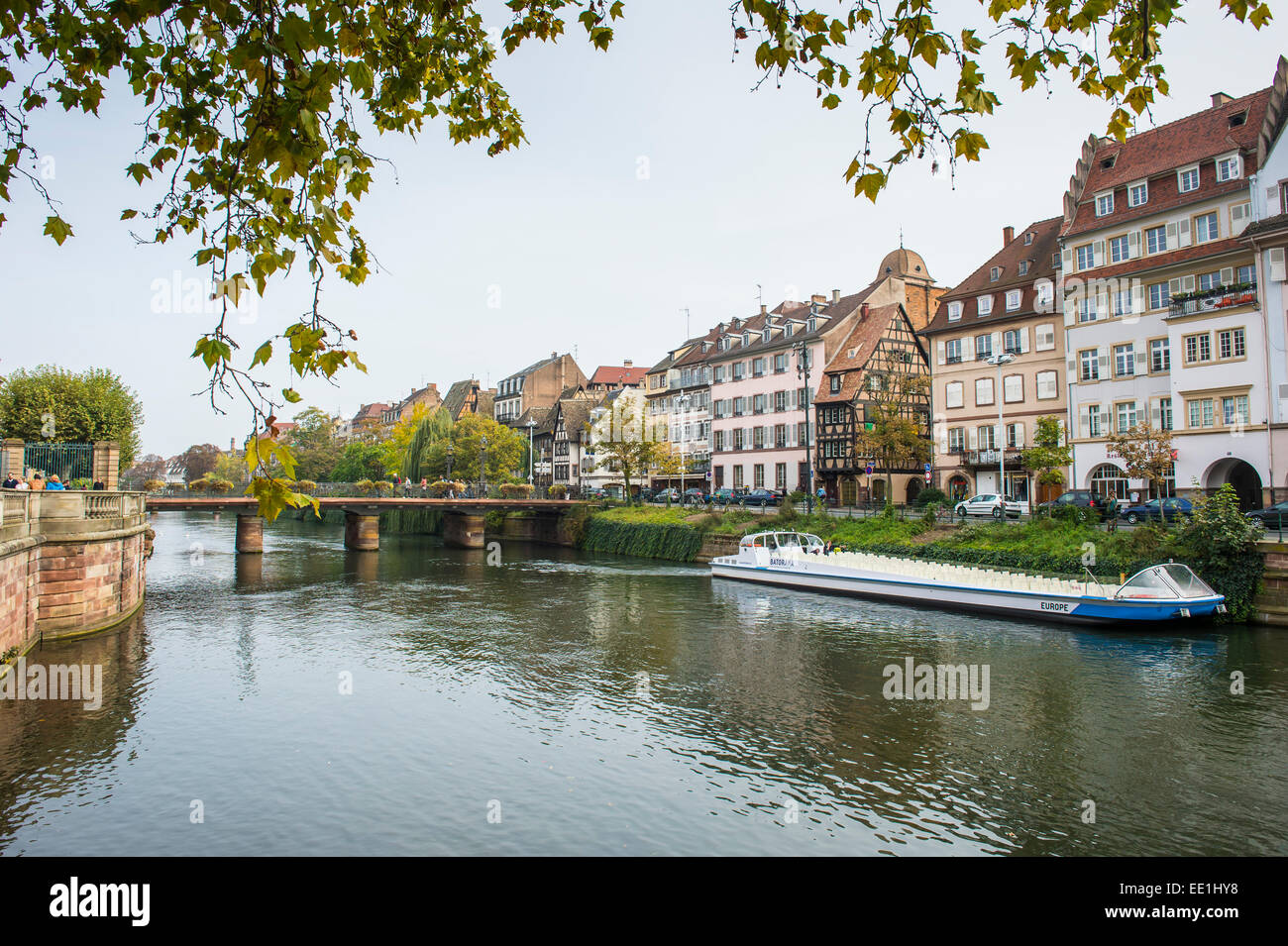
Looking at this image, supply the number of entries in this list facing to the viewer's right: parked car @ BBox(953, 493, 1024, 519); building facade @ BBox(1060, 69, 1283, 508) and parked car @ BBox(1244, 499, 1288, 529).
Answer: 0

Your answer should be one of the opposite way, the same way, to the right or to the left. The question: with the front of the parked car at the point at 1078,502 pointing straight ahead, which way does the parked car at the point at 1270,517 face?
the same way

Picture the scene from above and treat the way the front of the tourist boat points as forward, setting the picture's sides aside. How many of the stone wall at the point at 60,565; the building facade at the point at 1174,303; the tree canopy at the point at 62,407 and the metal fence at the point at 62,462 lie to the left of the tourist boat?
1

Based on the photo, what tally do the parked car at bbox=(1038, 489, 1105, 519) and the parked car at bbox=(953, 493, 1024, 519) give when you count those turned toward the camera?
0

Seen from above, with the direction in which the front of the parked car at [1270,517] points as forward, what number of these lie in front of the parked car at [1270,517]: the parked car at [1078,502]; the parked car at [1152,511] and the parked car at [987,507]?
3

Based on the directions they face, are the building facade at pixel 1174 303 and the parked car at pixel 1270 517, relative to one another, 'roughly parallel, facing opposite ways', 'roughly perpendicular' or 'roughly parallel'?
roughly perpendicular

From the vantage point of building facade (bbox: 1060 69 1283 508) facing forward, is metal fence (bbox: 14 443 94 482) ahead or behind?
ahead

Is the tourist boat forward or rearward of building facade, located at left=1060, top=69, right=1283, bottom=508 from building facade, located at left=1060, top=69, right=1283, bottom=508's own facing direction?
forward

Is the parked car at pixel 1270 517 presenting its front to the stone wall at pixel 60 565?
no

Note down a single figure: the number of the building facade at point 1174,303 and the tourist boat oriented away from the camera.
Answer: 0

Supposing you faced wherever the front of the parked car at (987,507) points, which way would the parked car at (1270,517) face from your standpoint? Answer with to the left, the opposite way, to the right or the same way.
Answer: the same way

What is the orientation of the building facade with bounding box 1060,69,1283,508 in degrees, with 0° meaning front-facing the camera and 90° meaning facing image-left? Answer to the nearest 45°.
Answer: approximately 45°

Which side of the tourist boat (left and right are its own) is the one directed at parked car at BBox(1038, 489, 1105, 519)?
left

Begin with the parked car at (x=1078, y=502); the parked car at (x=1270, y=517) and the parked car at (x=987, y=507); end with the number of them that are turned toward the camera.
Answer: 0

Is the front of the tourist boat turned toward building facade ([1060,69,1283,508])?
no

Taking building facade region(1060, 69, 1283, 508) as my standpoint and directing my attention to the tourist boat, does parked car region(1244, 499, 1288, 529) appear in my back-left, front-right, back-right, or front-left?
front-left

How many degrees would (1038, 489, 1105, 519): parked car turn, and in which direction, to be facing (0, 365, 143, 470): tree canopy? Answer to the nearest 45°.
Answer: approximately 45° to its left
